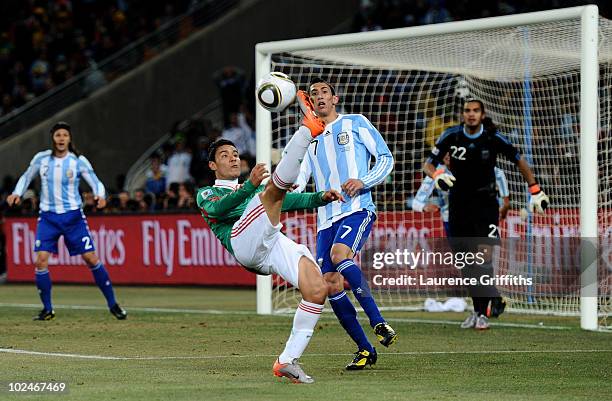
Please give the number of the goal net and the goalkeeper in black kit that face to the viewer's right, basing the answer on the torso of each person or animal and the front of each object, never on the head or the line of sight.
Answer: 0

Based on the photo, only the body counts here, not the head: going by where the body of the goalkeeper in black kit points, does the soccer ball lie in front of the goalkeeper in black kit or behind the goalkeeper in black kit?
in front

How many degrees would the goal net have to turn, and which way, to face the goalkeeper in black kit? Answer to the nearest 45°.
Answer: approximately 45° to its left

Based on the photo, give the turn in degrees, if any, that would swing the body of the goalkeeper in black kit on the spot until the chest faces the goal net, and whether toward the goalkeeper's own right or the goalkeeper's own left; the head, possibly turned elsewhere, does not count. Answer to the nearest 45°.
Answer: approximately 180°

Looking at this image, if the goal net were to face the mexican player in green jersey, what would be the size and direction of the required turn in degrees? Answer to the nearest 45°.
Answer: approximately 45° to its left

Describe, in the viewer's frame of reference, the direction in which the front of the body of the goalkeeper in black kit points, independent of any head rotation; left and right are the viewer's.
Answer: facing the viewer

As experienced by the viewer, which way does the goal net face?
facing the viewer and to the left of the viewer

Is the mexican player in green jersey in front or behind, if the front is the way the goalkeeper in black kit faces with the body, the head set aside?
in front
